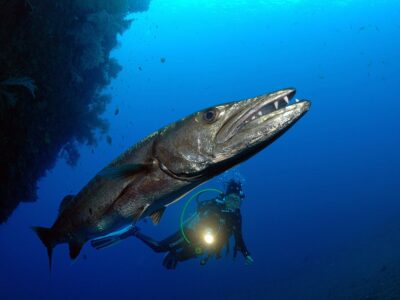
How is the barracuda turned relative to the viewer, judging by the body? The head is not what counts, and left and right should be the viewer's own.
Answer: facing the viewer and to the right of the viewer
